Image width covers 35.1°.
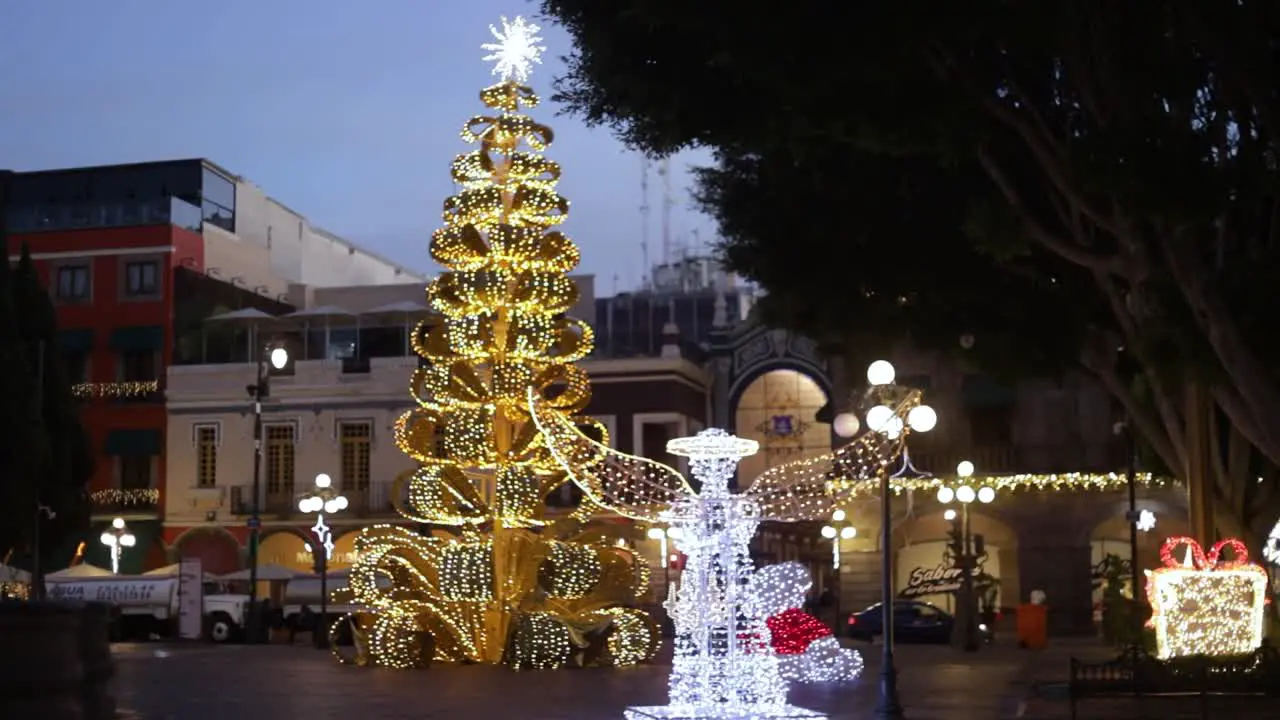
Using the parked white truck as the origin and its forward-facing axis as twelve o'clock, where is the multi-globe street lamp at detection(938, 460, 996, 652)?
The multi-globe street lamp is roughly at 1 o'clock from the parked white truck.

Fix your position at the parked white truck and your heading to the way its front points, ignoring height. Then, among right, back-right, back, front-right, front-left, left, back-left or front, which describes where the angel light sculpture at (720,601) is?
right

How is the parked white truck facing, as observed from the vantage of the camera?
facing to the right of the viewer

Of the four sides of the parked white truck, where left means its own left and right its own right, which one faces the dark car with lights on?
front
